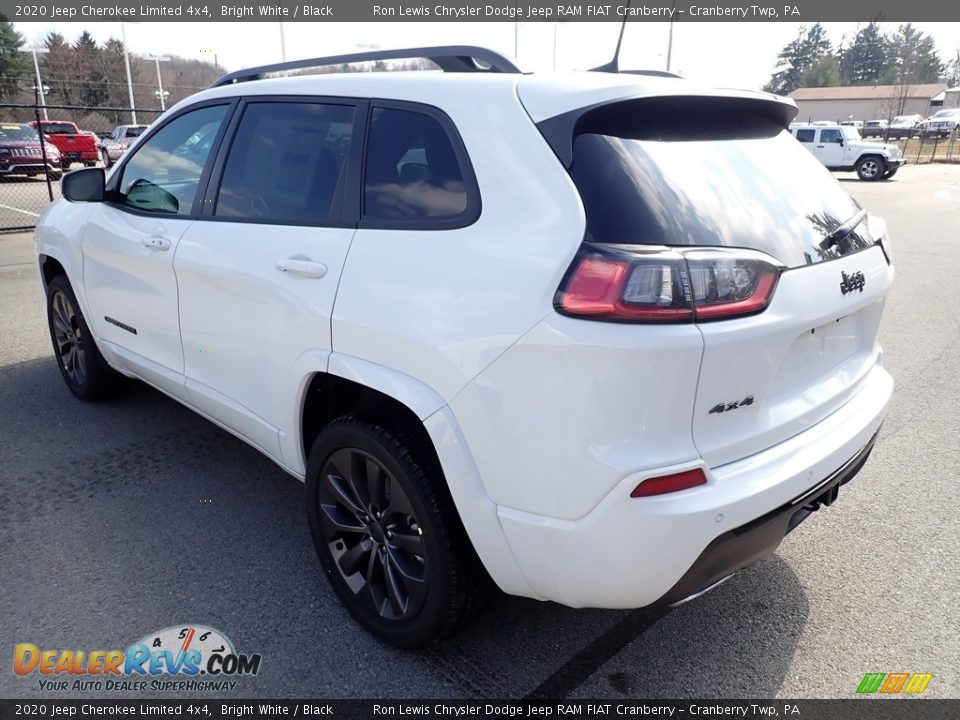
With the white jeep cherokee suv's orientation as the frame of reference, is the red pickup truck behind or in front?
in front

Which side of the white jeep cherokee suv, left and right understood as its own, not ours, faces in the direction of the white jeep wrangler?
right

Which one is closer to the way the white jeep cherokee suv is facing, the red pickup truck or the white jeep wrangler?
the red pickup truck

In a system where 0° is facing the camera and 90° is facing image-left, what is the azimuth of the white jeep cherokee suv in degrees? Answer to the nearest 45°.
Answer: approximately 135°
